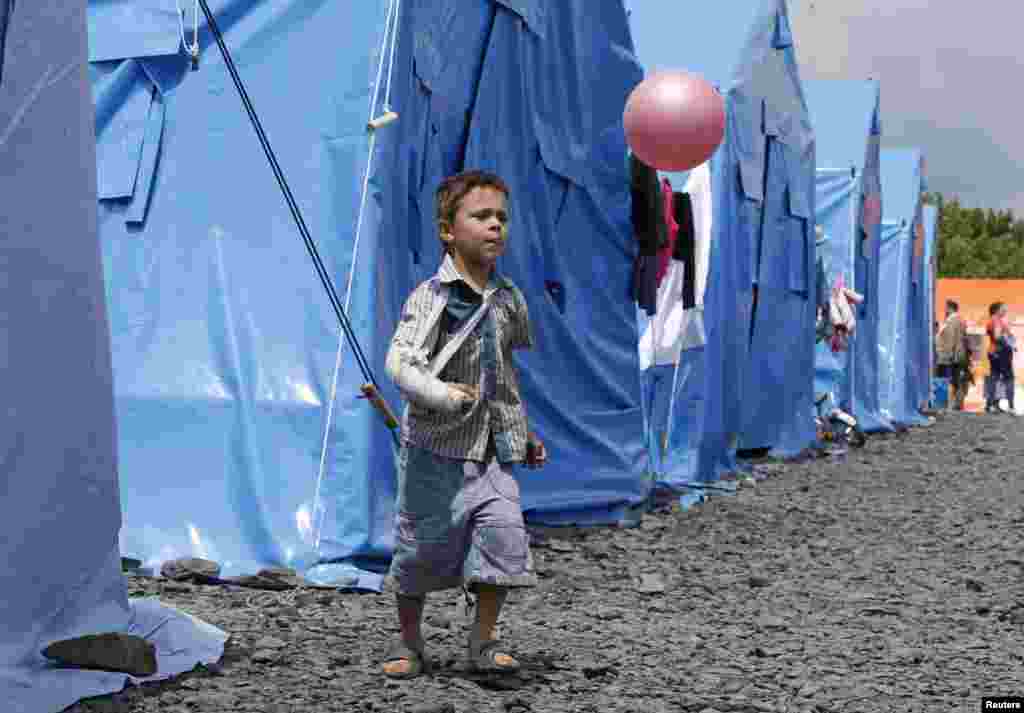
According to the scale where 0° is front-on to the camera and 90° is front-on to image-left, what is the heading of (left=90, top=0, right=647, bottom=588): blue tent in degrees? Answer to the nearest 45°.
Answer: approximately 315°

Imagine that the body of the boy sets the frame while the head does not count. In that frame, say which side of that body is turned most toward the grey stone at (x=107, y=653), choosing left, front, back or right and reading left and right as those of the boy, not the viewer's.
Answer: right

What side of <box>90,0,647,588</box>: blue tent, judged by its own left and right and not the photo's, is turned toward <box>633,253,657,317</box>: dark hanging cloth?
left

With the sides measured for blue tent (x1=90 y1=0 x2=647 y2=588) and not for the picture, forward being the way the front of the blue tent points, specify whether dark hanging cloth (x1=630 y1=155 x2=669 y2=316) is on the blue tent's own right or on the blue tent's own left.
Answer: on the blue tent's own left

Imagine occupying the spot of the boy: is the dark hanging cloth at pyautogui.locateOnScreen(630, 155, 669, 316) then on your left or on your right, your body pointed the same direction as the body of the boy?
on your left

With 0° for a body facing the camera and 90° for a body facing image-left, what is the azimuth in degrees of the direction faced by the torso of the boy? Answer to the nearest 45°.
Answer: approximately 315°

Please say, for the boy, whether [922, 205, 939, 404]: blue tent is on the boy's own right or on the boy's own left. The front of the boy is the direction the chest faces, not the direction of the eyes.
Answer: on the boy's own left
